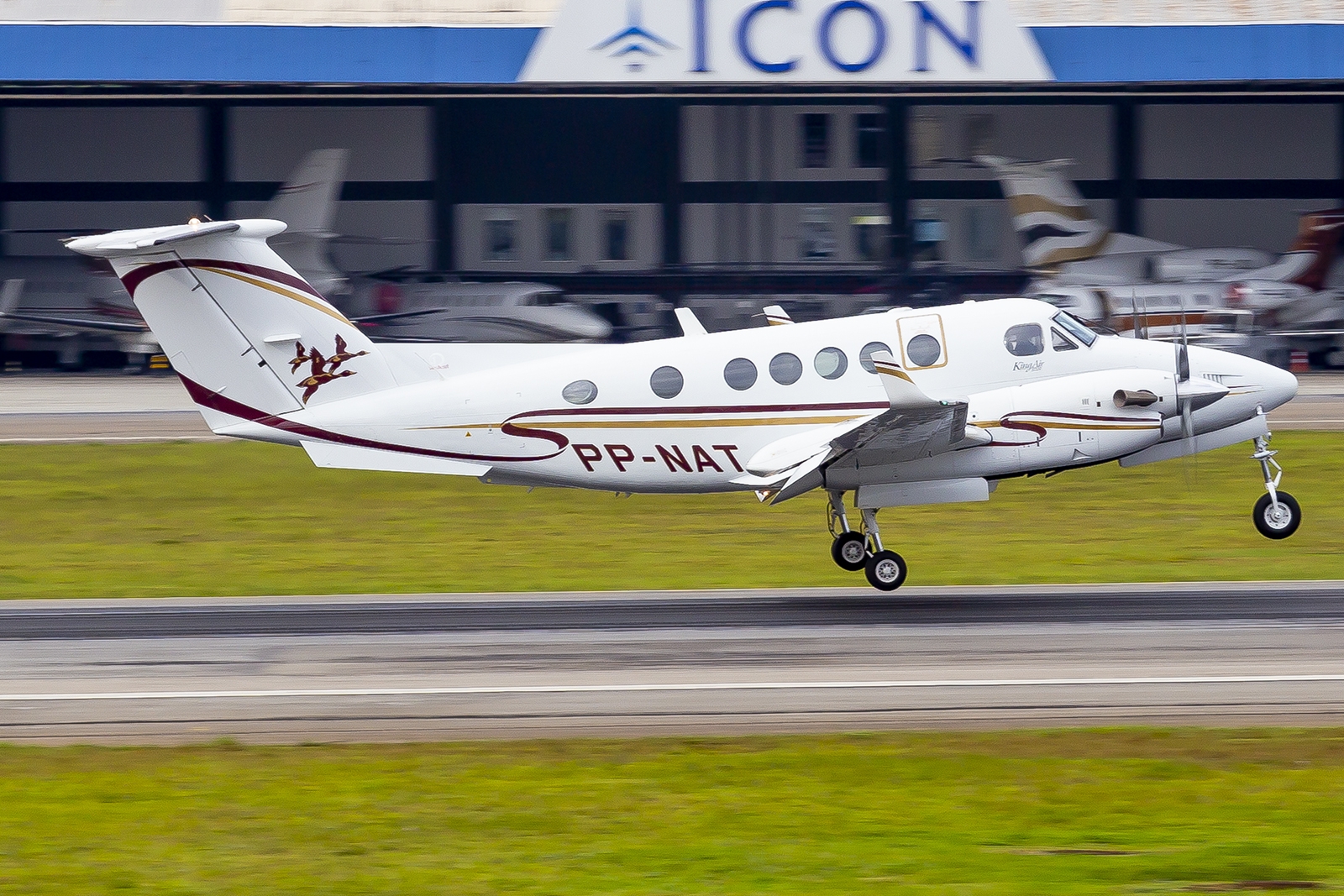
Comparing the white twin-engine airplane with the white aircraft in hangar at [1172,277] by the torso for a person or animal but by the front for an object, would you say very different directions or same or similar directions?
same or similar directions

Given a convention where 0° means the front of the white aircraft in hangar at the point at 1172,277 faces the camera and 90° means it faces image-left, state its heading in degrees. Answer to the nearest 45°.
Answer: approximately 270°

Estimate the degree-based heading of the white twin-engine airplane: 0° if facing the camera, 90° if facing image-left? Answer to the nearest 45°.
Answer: approximately 270°

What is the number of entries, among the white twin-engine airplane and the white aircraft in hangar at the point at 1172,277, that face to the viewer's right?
2

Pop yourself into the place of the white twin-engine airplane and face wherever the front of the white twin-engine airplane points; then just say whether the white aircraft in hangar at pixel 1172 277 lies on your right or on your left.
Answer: on your left
